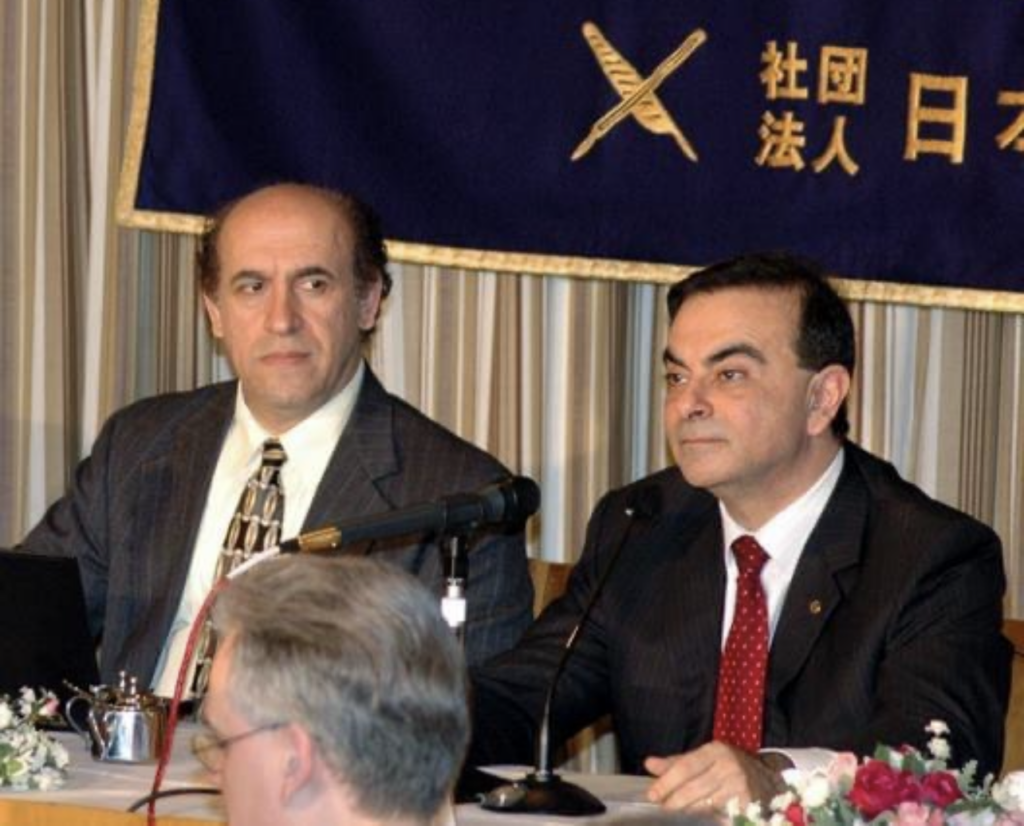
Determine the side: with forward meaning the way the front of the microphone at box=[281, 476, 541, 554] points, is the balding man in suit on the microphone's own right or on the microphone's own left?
on the microphone's own left

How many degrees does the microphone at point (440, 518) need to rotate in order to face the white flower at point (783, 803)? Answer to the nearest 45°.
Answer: approximately 45° to its right

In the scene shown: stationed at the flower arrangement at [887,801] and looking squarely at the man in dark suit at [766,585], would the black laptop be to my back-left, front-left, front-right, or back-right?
front-left

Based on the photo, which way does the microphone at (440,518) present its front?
to the viewer's right

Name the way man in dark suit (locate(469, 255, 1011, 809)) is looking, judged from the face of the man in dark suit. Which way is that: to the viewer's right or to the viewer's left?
to the viewer's left

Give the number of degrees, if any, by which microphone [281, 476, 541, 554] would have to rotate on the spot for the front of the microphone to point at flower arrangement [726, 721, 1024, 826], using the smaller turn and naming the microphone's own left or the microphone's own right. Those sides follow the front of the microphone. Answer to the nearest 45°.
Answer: approximately 45° to the microphone's own right

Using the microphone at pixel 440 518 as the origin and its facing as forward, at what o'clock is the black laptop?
The black laptop is roughly at 7 o'clock from the microphone.
